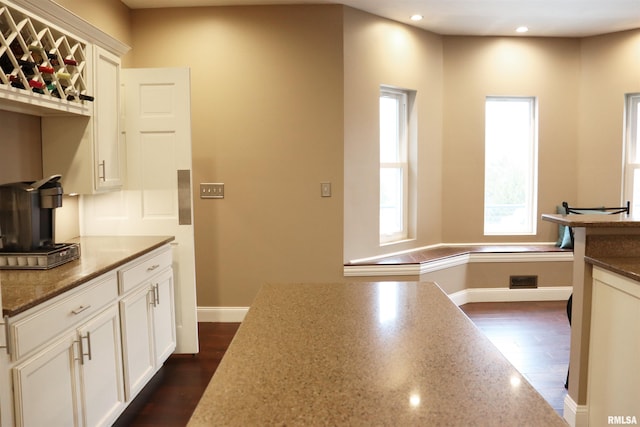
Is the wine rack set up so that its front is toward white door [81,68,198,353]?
no

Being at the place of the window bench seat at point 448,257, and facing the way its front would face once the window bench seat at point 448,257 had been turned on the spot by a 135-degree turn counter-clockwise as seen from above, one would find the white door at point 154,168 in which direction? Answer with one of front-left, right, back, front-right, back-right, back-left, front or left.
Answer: back

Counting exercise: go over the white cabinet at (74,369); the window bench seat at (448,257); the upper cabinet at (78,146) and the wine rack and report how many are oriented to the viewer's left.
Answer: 0

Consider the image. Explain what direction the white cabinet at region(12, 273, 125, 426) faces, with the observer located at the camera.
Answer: facing the viewer and to the right of the viewer

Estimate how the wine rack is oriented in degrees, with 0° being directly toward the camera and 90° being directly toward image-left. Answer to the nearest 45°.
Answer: approximately 315°

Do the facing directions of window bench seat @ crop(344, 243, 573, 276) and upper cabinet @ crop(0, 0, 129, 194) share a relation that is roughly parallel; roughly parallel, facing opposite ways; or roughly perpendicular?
roughly perpendicular

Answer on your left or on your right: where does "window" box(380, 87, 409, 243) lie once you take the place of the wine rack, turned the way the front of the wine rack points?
on your left

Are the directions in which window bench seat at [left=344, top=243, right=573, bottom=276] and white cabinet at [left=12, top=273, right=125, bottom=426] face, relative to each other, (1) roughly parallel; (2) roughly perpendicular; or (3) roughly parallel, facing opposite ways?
roughly perpendicular

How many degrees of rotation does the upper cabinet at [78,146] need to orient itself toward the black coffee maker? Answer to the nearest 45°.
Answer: approximately 45° to its right

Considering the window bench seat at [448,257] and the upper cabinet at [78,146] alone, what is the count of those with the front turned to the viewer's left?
0

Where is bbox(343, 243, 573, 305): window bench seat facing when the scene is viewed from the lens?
facing the viewer

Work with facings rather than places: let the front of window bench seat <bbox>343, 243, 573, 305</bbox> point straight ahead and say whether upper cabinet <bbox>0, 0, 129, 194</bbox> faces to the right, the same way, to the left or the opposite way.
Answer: to the left

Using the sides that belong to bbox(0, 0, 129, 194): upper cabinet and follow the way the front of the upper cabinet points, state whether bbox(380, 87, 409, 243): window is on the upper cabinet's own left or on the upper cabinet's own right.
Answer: on the upper cabinet's own left

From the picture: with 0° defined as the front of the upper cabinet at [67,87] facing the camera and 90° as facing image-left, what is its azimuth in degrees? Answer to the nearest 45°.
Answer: approximately 315°

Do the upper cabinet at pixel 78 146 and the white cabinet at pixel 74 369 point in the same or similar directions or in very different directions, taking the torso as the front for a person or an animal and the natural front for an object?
same or similar directions

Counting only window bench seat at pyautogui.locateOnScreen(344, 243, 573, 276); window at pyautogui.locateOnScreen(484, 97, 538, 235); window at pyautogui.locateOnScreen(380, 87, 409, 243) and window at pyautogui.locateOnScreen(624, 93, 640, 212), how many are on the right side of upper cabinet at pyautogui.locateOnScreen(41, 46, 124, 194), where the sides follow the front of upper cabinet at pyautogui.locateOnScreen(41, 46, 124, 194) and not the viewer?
0

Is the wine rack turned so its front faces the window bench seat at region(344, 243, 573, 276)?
no
